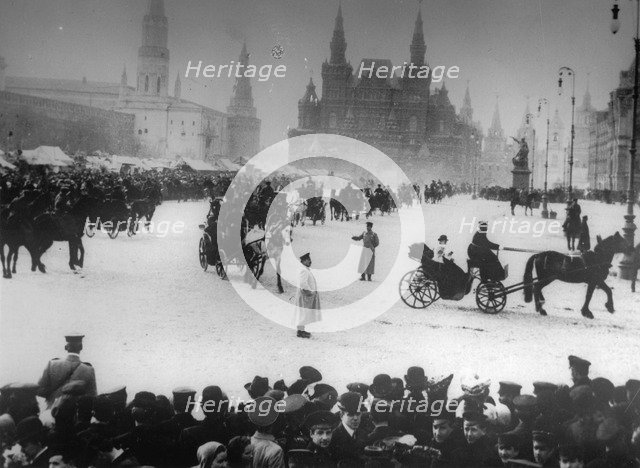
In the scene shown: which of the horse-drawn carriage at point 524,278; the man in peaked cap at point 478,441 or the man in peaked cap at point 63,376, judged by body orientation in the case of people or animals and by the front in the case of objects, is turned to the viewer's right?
the horse-drawn carriage

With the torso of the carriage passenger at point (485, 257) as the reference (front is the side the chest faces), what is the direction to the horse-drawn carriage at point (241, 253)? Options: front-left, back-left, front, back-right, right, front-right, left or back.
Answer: back

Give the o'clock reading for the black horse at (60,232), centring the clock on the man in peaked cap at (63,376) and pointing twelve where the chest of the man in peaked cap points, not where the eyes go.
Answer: The black horse is roughly at 12 o'clock from the man in peaked cap.

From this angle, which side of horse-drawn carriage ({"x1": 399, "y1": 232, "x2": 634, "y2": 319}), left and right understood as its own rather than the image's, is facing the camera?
right

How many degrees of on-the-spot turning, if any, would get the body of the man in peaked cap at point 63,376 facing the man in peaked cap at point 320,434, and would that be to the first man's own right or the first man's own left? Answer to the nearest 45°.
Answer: approximately 135° to the first man's own right

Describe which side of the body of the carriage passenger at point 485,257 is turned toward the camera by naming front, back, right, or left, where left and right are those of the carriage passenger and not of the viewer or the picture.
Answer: right

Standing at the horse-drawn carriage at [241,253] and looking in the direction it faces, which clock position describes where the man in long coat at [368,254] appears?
The man in long coat is roughly at 11 o'clock from the horse-drawn carriage.

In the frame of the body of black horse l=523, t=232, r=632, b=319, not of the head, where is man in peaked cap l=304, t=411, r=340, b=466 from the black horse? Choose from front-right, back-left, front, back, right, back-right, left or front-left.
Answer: back-right

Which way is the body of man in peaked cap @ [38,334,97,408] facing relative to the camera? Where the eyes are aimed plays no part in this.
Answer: away from the camera

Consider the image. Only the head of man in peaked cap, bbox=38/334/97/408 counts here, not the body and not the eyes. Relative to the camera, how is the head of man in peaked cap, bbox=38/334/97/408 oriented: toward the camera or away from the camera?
away from the camera
